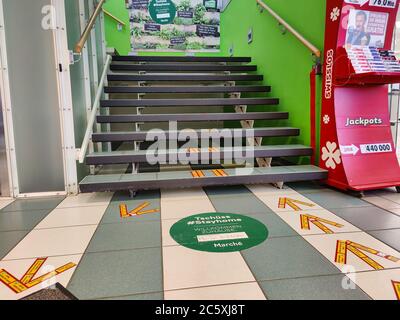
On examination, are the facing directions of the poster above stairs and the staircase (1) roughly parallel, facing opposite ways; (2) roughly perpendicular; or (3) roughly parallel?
roughly parallel

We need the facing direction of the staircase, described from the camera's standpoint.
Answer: facing the viewer

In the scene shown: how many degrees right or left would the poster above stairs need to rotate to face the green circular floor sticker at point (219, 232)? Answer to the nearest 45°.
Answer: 0° — it already faces it

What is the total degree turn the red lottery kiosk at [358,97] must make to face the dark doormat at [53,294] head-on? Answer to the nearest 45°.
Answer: approximately 90° to its right

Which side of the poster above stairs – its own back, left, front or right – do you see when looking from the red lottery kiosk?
front

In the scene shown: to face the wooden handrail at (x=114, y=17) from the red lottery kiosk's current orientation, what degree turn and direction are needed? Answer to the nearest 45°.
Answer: approximately 180°

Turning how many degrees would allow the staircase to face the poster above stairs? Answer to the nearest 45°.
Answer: approximately 180°

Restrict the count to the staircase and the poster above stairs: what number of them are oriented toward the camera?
2

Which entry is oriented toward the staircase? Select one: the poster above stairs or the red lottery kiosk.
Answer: the poster above stairs

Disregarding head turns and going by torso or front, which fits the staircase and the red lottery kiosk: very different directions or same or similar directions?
same or similar directions

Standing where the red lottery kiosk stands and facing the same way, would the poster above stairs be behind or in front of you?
behind

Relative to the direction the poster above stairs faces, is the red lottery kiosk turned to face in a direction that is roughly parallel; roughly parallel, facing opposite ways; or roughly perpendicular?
roughly parallel

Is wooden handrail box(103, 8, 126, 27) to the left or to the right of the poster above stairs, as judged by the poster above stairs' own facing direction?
on its right

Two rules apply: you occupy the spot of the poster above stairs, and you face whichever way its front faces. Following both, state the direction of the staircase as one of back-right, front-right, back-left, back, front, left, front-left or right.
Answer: front

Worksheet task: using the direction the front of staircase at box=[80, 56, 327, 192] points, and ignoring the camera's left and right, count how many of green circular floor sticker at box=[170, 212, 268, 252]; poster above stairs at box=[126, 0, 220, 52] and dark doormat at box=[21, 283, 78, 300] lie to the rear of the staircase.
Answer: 1

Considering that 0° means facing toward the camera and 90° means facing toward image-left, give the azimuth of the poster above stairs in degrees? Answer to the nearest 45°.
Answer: approximately 0°
